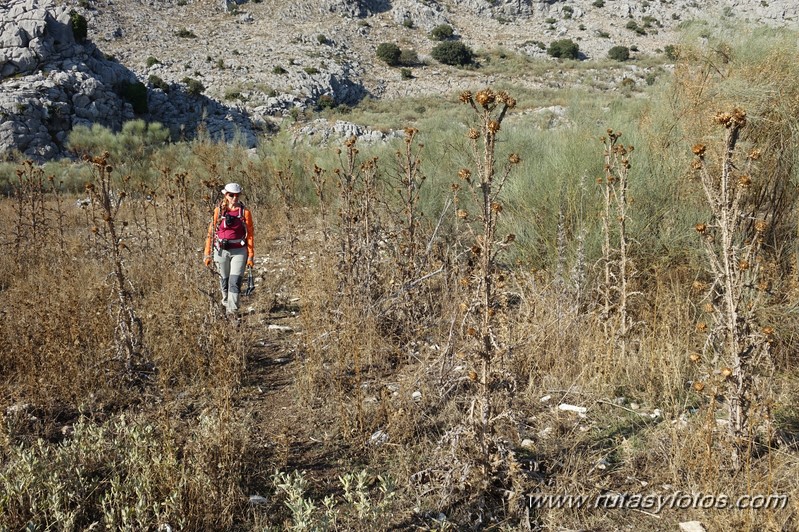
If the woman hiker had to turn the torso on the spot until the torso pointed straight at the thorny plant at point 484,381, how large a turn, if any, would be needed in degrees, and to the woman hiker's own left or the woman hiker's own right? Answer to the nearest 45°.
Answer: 0° — they already face it

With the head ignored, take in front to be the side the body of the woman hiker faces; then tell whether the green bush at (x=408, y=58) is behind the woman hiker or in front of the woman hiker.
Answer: behind

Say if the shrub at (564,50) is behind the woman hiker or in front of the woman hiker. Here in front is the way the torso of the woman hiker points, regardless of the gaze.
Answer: behind

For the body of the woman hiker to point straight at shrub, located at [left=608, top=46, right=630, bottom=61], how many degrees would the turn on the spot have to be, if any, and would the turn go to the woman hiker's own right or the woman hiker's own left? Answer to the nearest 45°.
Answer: approximately 135° to the woman hiker's own left

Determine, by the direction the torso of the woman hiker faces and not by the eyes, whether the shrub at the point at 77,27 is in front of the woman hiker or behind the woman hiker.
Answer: behind

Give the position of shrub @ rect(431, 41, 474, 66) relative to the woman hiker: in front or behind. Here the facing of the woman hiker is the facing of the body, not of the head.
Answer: behind

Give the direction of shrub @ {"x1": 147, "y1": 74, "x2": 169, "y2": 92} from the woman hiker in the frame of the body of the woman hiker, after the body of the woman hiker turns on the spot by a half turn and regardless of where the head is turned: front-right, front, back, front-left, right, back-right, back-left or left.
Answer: front

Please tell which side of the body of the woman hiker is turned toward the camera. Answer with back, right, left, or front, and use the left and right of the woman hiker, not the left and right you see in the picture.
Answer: front
